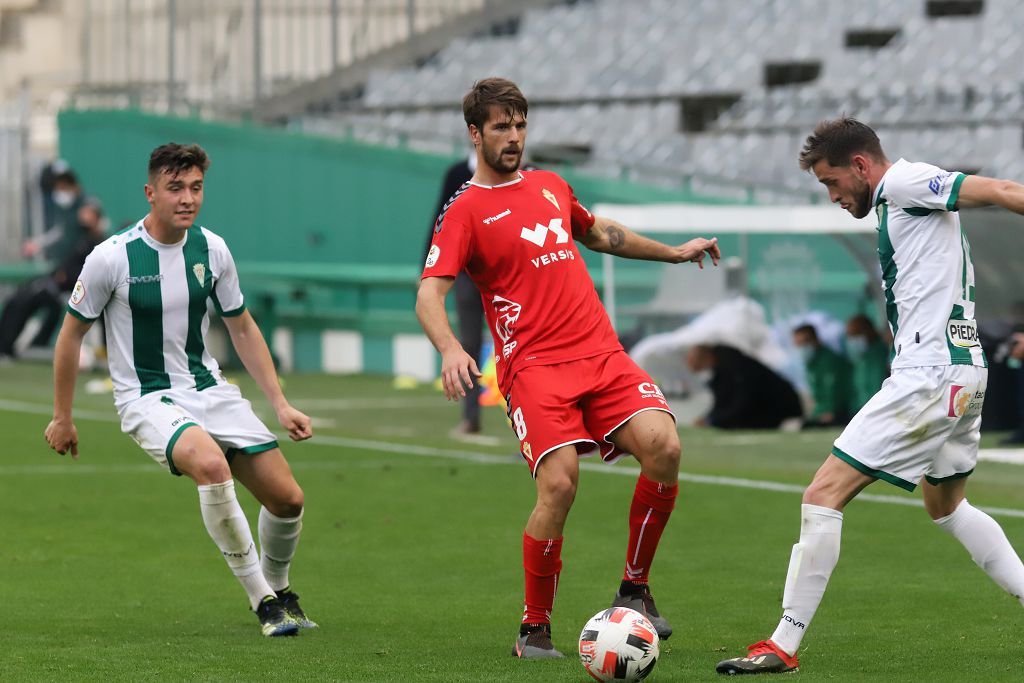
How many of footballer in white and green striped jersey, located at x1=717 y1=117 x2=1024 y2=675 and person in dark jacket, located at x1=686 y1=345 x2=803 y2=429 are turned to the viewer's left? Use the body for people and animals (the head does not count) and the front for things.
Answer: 2

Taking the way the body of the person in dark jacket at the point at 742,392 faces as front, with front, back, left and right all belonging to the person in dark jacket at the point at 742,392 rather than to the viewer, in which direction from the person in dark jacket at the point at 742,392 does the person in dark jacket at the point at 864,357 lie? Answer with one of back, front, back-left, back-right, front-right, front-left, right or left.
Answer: back

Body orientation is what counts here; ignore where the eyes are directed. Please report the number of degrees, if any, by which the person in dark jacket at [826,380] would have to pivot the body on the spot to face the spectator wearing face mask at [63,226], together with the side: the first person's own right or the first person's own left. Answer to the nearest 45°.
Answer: approximately 90° to the first person's own right

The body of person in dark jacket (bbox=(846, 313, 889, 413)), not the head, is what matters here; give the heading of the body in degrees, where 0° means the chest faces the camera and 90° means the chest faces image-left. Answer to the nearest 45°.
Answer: approximately 45°

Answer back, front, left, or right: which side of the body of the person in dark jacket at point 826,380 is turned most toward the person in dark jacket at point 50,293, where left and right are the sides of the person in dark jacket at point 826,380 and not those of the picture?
right

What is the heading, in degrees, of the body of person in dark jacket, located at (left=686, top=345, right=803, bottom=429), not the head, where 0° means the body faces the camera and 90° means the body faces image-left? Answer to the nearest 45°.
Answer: approximately 90°

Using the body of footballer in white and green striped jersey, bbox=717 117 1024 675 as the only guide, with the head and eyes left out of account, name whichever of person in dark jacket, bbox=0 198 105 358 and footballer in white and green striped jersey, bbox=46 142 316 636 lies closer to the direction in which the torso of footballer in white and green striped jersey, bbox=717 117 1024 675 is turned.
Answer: the footballer in white and green striped jersey

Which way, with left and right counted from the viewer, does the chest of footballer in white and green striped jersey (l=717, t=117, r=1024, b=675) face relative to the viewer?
facing to the left of the viewer

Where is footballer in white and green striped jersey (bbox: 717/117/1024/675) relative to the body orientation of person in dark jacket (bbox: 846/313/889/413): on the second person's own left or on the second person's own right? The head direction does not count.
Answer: on the second person's own left
